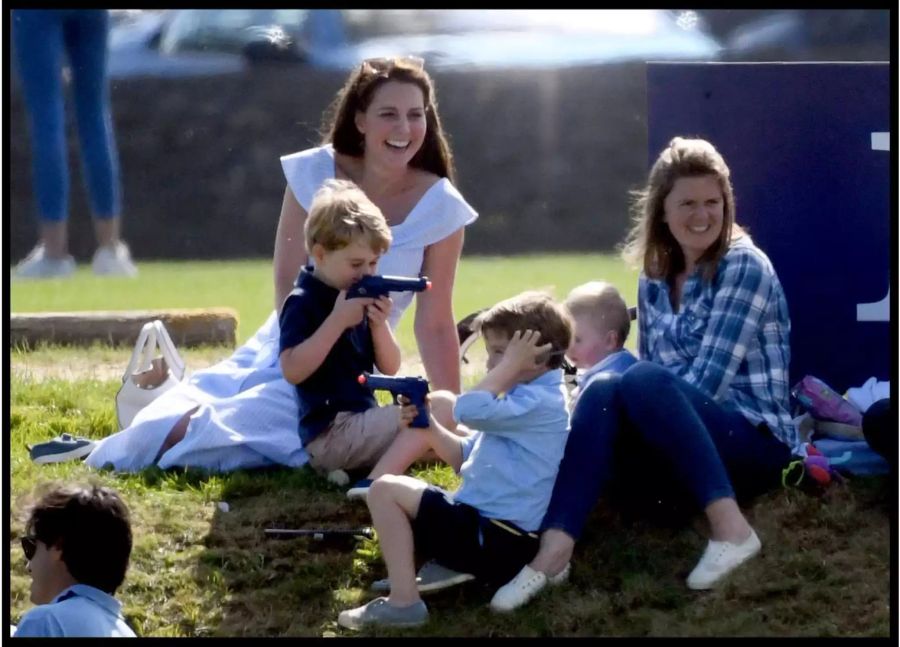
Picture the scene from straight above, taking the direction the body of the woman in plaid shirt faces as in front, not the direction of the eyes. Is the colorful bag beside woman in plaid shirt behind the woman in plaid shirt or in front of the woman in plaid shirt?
behind

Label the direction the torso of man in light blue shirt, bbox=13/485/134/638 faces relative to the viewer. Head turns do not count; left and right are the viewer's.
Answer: facing away from the viewer and to the left of the viewer

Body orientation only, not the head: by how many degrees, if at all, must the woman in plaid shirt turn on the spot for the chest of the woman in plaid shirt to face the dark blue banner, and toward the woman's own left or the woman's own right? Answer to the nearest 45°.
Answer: approximately 180°

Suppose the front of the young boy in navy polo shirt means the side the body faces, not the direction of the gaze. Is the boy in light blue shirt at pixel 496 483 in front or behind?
in front

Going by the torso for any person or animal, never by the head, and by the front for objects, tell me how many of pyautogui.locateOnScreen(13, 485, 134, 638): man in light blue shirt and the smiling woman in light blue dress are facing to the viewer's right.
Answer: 0

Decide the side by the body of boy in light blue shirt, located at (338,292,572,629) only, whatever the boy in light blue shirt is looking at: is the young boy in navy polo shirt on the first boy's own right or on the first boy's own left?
on the first boy's own right

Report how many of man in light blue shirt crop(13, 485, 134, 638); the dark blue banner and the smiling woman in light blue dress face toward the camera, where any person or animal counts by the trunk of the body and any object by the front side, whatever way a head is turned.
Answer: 2

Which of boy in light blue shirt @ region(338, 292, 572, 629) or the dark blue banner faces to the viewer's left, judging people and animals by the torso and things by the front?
the boy in light blue shirt

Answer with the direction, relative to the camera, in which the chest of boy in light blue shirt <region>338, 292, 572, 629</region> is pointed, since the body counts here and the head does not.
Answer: to the viewer's left

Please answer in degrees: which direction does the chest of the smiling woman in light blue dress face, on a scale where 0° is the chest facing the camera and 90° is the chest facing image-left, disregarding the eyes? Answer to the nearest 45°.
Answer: approximately 0°

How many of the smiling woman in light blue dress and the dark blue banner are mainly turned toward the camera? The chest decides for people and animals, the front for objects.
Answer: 2
